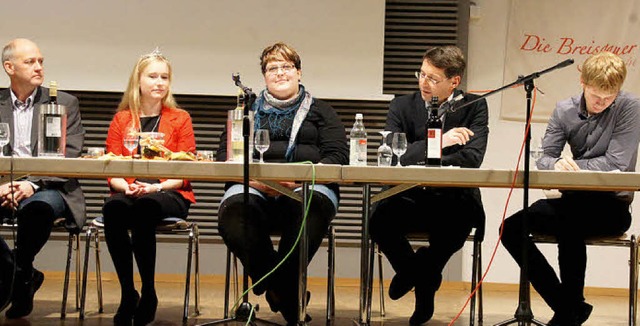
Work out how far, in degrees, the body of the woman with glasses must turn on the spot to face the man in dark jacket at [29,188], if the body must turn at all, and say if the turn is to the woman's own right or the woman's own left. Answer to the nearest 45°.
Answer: approximately 90° to the woman's own right

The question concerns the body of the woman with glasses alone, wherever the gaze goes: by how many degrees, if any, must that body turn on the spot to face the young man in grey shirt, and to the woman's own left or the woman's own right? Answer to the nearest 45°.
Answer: approximately 90° to the woman's own left

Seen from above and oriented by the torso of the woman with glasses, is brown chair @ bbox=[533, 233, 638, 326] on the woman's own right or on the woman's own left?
on the woman's own left

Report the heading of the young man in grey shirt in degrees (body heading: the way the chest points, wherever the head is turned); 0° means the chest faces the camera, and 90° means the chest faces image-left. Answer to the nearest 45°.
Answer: approximately 45°

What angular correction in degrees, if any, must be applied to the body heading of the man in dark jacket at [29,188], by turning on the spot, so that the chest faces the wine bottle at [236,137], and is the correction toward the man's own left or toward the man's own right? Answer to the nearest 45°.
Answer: approximately 90° to the man's own left

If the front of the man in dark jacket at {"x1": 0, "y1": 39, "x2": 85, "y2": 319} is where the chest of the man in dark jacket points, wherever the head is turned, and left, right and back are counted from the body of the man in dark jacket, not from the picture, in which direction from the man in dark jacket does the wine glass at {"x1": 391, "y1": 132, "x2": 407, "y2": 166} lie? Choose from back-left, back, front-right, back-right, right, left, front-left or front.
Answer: left

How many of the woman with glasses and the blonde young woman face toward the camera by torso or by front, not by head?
2

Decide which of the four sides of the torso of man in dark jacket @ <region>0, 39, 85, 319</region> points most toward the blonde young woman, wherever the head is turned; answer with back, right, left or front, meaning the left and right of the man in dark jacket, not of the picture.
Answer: left
